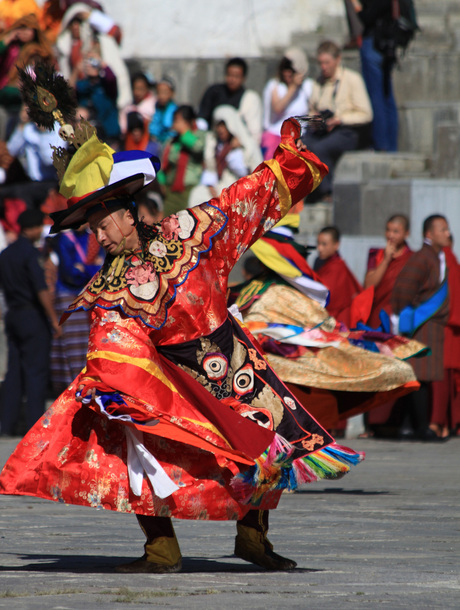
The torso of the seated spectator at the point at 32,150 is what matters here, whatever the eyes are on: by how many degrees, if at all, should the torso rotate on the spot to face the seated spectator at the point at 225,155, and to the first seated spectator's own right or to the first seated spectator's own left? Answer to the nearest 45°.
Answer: approximately 45° to the first seated spectator's own left

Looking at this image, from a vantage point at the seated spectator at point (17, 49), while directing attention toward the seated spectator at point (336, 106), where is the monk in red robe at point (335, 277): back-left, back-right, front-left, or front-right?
front-right

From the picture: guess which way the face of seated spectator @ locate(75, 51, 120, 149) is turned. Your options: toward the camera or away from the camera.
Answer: toward the camera

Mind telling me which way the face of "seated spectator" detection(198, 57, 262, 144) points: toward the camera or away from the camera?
toward the camera

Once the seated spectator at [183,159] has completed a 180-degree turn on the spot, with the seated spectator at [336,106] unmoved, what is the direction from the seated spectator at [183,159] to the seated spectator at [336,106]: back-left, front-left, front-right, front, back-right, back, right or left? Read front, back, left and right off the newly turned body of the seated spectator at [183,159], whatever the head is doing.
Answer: front-right

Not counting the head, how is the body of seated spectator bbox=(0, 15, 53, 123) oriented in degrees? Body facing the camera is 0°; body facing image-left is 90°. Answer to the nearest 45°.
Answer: approximately 45°

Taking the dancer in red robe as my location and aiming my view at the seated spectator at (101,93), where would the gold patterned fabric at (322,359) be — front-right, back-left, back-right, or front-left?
front-right

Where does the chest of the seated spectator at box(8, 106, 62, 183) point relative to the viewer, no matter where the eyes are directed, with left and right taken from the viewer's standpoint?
facing the viewer

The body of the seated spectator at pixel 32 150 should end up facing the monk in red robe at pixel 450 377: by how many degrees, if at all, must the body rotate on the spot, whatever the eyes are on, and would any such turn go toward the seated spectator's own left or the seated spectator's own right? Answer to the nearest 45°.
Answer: approximately 45° to the seated spectator's own left

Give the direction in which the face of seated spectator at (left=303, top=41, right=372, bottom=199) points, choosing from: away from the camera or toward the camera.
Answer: toward the camera

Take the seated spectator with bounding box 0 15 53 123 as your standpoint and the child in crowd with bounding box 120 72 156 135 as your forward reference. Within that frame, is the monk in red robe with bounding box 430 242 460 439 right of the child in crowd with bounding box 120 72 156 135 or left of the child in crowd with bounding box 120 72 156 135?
right

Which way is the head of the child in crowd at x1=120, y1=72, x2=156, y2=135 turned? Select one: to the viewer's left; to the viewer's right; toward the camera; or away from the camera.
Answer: toward the camera

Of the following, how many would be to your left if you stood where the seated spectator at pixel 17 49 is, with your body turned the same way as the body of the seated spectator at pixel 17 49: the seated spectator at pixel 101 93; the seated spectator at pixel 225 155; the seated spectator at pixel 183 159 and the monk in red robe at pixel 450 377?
4

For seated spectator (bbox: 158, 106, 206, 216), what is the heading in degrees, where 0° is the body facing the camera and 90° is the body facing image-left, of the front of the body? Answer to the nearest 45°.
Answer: approximately 45°

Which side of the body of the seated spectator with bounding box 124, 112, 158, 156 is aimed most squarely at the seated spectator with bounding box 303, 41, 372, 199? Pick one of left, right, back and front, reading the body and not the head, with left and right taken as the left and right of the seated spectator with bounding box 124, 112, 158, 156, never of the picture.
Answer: left

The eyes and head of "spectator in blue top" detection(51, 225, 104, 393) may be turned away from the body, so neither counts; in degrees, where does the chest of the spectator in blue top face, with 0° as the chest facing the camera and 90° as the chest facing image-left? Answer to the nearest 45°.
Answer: approximately 315°

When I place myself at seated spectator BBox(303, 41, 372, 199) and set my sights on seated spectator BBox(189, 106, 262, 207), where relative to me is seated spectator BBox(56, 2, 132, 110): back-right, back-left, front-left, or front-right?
front-right
